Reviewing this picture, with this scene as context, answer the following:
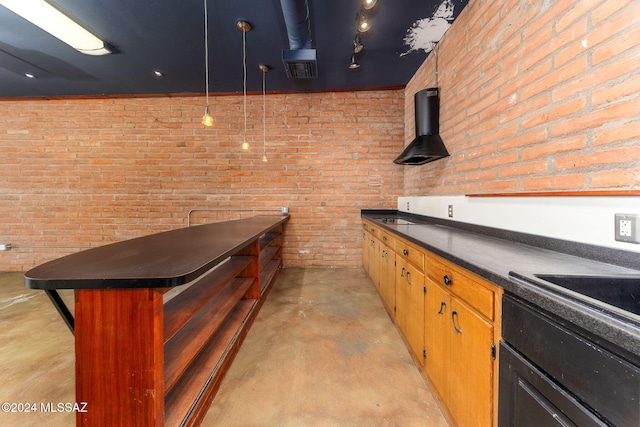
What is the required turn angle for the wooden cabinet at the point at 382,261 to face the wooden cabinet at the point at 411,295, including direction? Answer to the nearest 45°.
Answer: approximately 90° to its left

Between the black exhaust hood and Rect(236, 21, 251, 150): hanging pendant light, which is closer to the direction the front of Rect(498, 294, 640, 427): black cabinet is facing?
the hanging pendant light

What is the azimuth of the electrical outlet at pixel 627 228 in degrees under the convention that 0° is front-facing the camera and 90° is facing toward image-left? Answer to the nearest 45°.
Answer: approximately 45°

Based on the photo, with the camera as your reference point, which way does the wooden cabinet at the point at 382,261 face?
facing to the left of the viewer

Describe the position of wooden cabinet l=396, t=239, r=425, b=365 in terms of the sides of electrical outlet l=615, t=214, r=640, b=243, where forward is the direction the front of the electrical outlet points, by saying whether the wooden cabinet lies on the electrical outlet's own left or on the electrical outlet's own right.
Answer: on the electrical outlet's own right

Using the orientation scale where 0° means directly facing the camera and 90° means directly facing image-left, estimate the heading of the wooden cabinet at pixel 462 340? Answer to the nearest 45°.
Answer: approximately 45°
